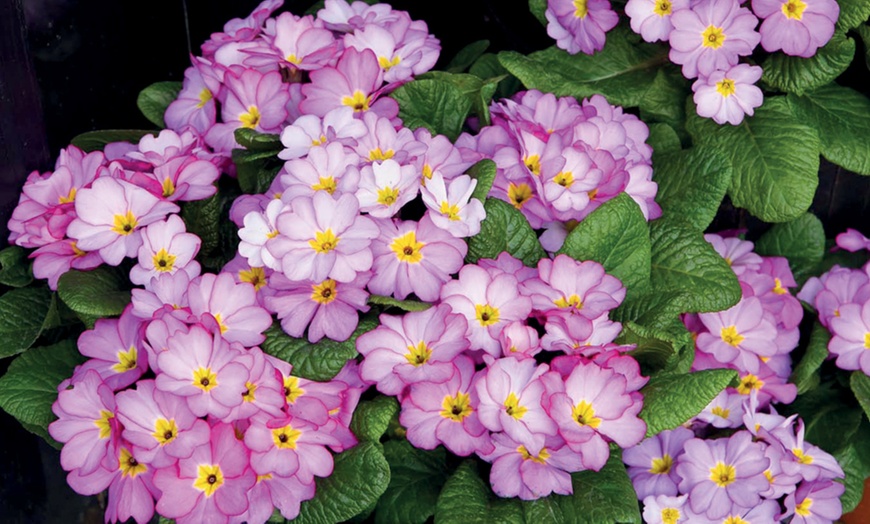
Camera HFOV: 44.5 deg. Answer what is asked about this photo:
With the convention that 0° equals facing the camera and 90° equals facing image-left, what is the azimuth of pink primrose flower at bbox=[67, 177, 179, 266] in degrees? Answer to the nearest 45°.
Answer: approximately 0°

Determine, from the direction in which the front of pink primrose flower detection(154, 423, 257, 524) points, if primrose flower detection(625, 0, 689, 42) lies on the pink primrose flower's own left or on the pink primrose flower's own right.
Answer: on the pink primrose flower's own left

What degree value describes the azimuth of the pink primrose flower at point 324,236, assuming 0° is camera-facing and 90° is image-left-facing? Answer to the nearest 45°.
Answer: approximately 0°

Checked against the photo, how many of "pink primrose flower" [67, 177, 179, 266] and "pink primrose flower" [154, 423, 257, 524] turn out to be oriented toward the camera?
2
